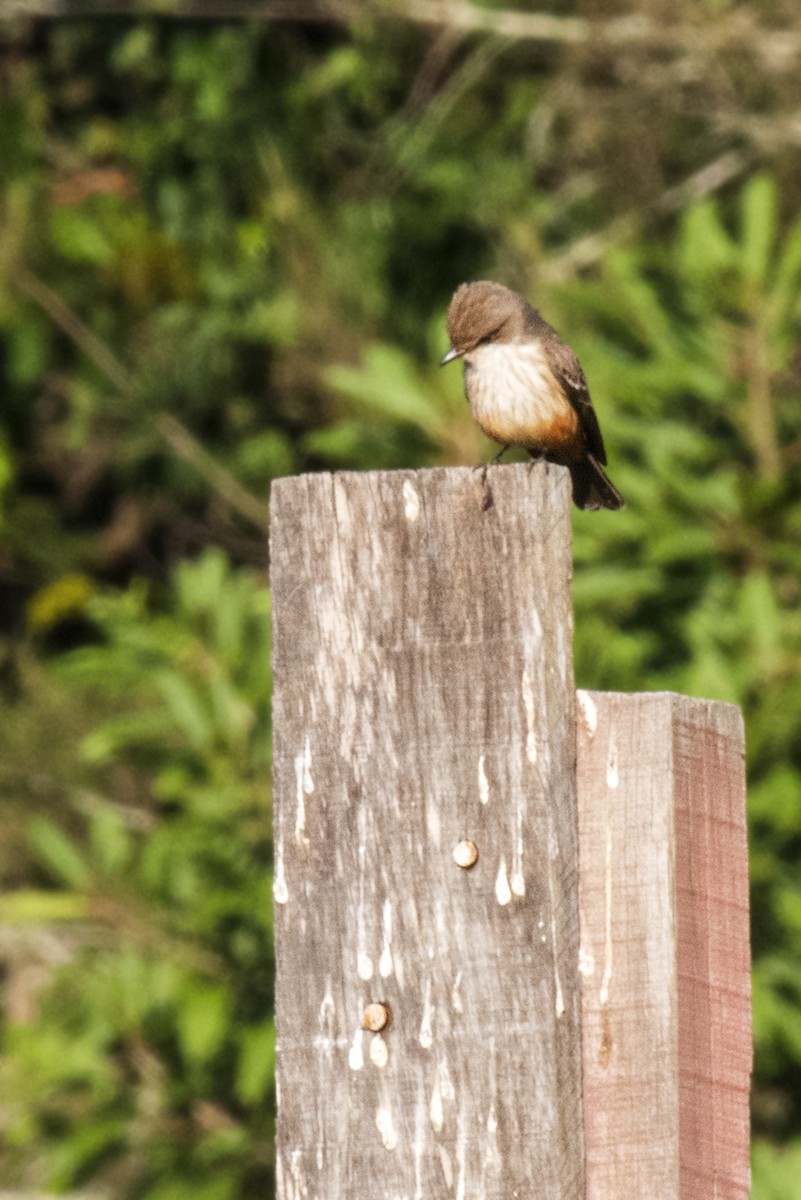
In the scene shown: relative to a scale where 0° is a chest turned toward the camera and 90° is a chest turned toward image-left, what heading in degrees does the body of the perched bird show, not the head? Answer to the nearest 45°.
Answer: approximately 45°
